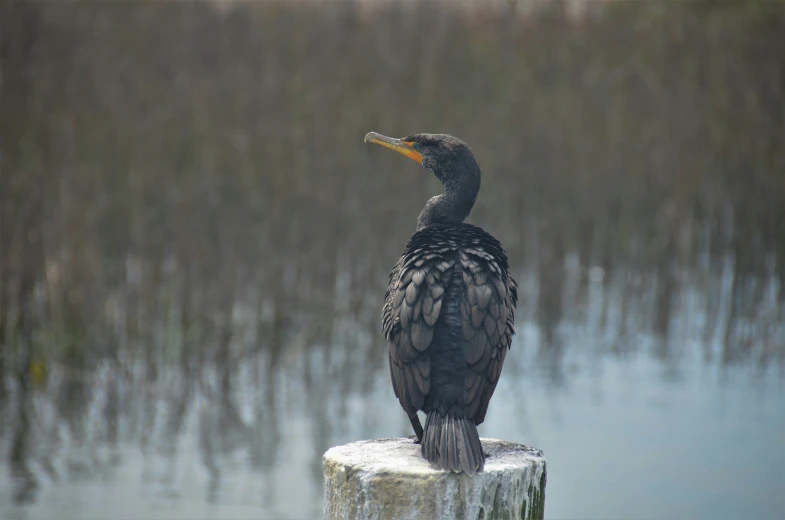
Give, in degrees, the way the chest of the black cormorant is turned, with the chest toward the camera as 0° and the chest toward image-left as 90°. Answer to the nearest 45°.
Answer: approximately 180°
